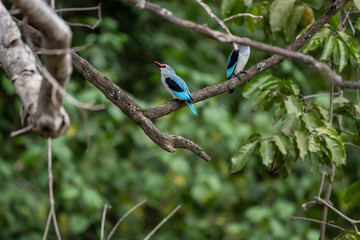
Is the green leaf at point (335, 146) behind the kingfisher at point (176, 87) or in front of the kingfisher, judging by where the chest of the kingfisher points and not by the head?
behind

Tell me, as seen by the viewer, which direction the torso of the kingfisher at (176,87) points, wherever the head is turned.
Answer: to the viewer's left

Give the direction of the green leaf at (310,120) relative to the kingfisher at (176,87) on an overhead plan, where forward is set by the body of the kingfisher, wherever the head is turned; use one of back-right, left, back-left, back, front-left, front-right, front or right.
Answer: back-left

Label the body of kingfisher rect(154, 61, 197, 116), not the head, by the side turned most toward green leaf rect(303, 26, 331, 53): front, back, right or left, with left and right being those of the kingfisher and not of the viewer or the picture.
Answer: back

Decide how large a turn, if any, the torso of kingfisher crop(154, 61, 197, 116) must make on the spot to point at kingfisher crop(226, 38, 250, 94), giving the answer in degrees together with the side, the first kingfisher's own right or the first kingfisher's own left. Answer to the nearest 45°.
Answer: approximately 135° to the first kingfisher's own right

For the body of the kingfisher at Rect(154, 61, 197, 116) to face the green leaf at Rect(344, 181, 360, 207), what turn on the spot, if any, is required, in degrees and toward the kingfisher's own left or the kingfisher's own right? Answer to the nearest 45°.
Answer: approximately 135° to the kingfisher's own right

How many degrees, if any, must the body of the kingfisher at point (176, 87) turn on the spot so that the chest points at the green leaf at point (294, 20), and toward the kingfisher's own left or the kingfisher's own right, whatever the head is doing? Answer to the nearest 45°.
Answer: approximately 180°

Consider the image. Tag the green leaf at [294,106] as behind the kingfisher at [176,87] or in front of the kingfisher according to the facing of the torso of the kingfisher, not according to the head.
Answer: behind

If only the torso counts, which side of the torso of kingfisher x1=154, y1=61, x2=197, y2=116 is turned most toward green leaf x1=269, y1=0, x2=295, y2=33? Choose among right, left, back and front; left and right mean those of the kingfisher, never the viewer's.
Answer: back
